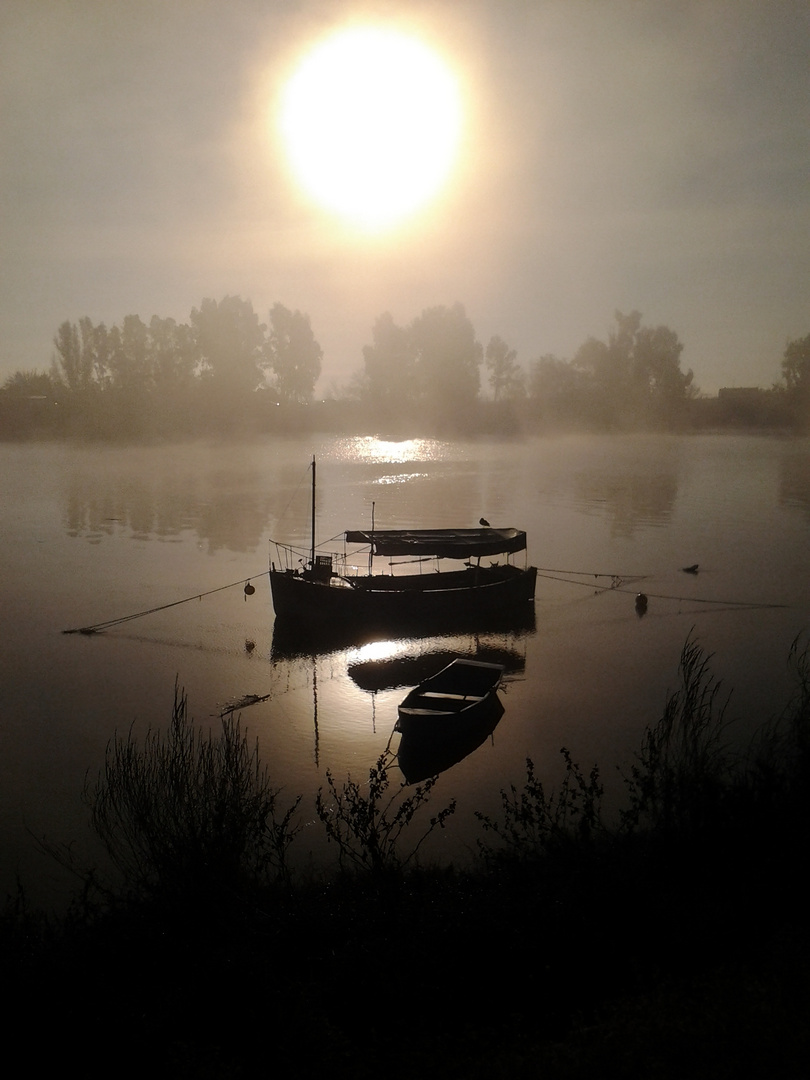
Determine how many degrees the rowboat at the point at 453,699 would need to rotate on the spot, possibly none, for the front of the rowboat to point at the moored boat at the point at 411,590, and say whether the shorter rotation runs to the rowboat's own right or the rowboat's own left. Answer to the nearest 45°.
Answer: approximately 135° to the rowboat's own right

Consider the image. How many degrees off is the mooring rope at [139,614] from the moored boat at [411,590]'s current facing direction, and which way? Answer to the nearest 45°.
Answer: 0° — it already faces it

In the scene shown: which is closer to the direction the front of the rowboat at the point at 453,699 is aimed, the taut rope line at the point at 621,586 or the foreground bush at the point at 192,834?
the foreground bush

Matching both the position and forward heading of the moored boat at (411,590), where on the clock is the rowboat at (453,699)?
The rowboat is roughly at 9 o'clock from the moored boat.

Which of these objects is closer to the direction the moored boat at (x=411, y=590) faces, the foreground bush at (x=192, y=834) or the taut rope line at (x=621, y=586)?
the foreground bush

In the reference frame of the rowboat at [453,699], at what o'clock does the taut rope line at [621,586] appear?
The taut rope line is roughly at 5 o'clock from the rowboat.

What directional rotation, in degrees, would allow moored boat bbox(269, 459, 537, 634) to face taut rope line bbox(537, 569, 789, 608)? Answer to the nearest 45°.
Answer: approximately 135° to its right

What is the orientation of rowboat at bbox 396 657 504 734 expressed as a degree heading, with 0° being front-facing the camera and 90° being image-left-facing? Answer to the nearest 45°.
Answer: approximately 45°

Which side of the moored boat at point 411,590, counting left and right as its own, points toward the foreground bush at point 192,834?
left

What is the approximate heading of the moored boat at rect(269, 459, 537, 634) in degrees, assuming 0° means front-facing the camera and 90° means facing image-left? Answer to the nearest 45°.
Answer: approximately 90°
